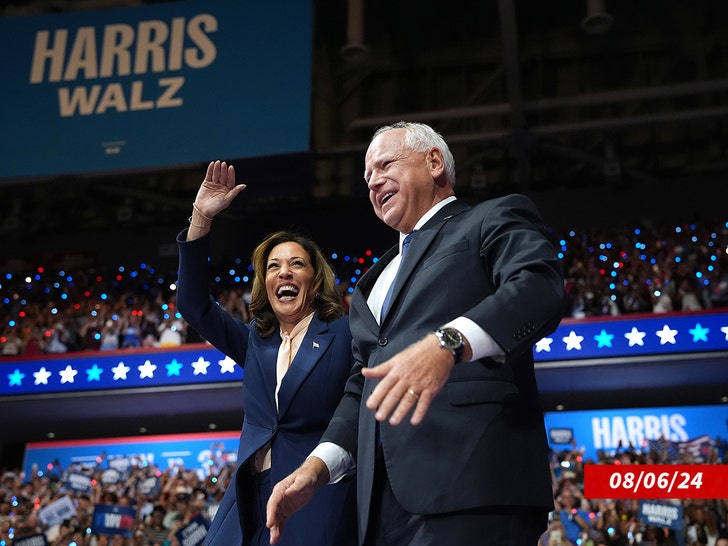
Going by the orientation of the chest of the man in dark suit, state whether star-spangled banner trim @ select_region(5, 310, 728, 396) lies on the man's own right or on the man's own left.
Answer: on the man's own right

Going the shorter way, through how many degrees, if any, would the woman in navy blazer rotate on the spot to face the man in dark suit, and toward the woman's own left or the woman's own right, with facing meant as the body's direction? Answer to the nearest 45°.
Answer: approximately 45° to the woman's own left

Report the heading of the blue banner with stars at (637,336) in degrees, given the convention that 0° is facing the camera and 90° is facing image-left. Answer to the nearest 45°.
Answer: approximately 0°

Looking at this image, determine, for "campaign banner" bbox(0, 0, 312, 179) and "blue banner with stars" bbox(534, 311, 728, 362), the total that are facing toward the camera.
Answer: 2

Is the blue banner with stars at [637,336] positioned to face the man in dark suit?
yes

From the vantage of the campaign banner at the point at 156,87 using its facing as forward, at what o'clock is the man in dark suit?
The man in dark suit is roughly at 12 o'clock from the campaign banner.

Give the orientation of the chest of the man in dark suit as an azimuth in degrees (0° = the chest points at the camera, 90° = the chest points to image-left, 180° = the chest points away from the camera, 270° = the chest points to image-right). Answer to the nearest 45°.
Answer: approximately 45°
